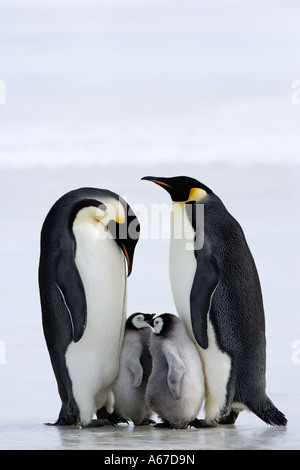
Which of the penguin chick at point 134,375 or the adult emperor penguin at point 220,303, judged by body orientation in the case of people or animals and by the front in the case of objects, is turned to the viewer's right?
the penguin chick

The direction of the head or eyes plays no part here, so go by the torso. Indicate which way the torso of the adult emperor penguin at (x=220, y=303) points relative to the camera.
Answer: to the viewer's left

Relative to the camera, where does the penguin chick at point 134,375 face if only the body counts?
to the viewer's right
